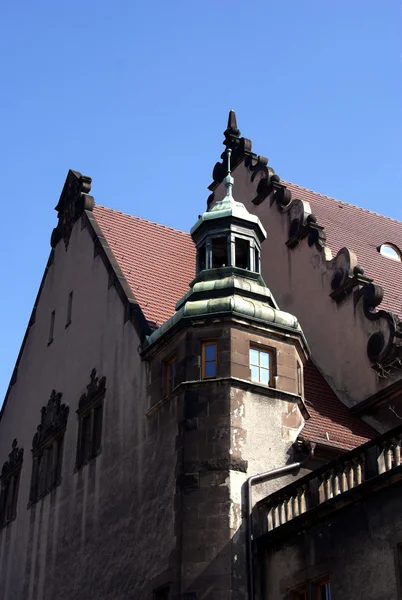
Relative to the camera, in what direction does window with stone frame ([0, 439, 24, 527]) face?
facing the viewer and to the left of the viewer

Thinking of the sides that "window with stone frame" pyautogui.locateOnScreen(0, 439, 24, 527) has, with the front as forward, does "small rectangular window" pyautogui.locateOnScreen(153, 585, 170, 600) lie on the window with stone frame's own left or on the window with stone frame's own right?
on the window with stone frame's own left
